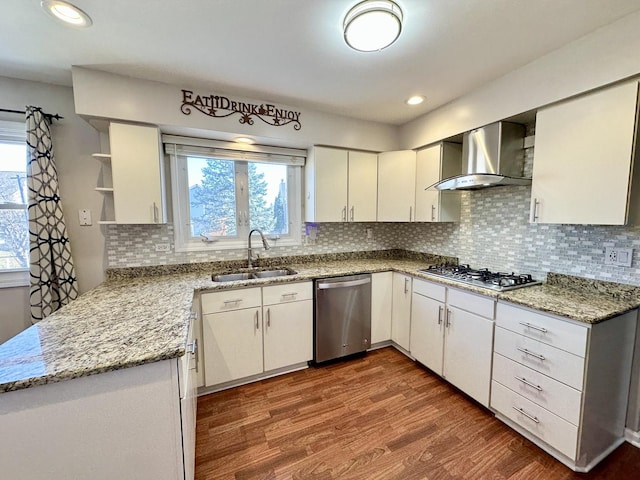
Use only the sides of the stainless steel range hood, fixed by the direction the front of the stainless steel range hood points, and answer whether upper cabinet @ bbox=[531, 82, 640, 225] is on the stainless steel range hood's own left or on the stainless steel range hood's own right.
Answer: on the stainless steel range hood's own left

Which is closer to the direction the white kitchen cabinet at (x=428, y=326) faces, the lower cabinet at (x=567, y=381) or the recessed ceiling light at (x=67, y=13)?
the recessed ceiling light

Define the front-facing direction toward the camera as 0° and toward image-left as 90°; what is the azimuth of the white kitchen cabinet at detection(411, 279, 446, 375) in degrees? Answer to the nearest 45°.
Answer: approximately 45°

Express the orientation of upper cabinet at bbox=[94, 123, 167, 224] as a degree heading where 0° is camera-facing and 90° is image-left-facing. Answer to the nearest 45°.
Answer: approximately 0°

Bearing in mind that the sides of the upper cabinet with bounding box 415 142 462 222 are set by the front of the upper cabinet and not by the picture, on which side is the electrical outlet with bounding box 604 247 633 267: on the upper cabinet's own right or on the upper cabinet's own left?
on the upper cabinet's own left

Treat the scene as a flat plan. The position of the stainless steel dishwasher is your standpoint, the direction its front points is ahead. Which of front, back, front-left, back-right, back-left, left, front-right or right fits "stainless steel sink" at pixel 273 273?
back-right

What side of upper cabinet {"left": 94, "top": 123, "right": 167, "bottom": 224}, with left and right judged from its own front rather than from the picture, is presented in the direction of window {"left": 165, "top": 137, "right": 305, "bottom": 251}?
left
